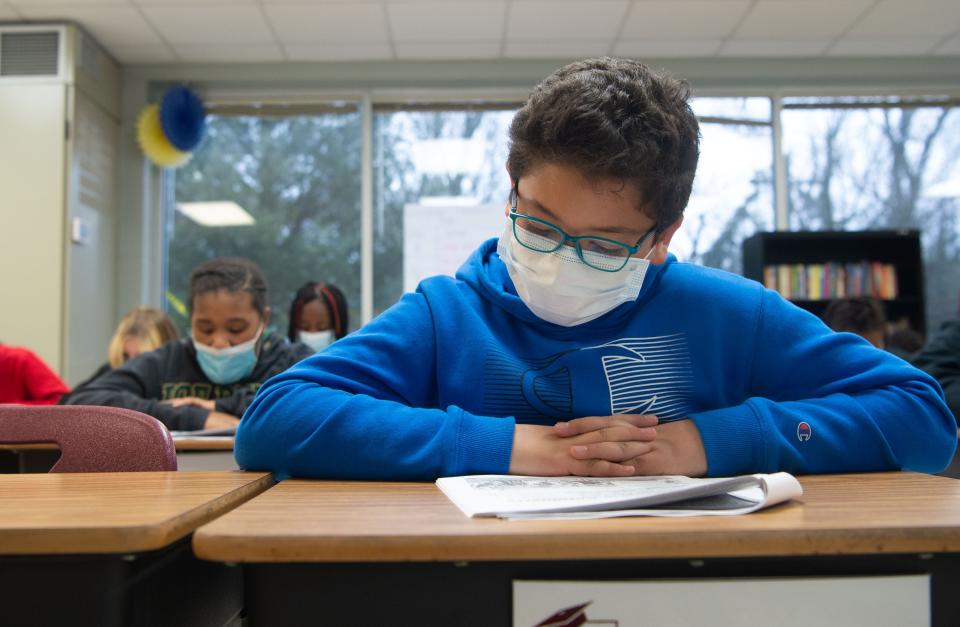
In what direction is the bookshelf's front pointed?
toward the camera

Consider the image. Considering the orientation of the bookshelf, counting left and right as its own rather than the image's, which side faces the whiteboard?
right

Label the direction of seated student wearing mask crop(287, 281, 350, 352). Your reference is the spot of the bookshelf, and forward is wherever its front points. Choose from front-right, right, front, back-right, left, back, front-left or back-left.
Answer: front-right

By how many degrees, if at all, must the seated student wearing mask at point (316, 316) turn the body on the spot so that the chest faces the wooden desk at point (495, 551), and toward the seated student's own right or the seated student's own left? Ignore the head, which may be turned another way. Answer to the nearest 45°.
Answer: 0° — they already face it

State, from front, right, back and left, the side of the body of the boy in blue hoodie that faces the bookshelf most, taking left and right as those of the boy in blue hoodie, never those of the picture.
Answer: back

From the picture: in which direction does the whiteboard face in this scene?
toward the camera

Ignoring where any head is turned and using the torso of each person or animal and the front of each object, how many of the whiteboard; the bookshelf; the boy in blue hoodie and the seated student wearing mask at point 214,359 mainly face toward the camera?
4

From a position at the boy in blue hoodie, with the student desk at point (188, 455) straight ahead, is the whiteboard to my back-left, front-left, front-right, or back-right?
front-right

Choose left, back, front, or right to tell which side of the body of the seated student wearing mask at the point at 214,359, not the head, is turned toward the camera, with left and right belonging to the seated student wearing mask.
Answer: front

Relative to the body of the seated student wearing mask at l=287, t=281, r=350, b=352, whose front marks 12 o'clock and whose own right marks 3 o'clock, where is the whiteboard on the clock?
The whiteboard is roughly at 7 o'clock from the seated student wearing mask.

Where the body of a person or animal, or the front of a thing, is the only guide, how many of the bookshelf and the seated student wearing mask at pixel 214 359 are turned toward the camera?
2

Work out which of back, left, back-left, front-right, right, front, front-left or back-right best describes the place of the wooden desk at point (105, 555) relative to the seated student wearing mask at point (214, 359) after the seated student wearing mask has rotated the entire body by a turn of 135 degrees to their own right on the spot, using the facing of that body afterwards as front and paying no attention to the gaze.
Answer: back-left
